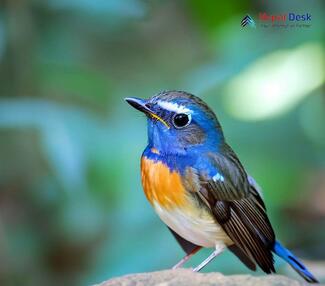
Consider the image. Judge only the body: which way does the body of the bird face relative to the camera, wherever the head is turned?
to the viewer's left
